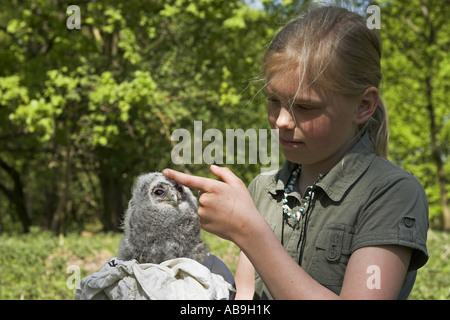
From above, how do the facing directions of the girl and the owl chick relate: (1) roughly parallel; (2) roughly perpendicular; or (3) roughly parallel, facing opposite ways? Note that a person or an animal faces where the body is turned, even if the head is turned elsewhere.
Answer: roughly perpendicular

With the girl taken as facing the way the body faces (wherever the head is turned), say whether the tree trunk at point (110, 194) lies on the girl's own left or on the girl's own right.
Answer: on the girl's own right

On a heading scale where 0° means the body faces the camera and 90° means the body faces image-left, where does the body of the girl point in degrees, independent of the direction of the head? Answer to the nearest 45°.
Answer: approximately 45°

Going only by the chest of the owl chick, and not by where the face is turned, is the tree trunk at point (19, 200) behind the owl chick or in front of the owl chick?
behind

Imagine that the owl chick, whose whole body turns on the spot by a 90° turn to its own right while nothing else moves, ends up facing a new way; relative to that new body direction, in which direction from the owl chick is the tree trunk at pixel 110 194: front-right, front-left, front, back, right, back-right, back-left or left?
back-right

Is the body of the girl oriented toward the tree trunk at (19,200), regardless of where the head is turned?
no

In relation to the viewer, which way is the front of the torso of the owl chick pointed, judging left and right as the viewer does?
facing the viewer and to the right of the viewer

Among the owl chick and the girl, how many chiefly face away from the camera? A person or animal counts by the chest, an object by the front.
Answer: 0
